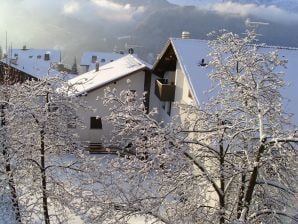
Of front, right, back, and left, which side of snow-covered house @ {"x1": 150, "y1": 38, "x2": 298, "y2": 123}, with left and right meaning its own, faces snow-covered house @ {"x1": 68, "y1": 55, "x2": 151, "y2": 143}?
front

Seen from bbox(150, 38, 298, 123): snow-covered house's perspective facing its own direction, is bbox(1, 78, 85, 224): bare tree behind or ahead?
ahead

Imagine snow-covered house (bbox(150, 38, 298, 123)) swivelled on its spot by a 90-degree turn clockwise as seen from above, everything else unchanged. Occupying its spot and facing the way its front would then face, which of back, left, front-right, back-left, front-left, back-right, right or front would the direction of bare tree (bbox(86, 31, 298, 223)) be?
back-left

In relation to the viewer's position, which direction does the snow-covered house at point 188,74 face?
facing the viewer and to the left of the viewer

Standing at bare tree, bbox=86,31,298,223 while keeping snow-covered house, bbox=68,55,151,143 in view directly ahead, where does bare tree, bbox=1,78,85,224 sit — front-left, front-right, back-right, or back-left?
front-left

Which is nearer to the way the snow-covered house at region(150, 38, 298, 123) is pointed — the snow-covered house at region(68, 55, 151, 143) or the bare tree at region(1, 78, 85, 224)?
the bare tree
